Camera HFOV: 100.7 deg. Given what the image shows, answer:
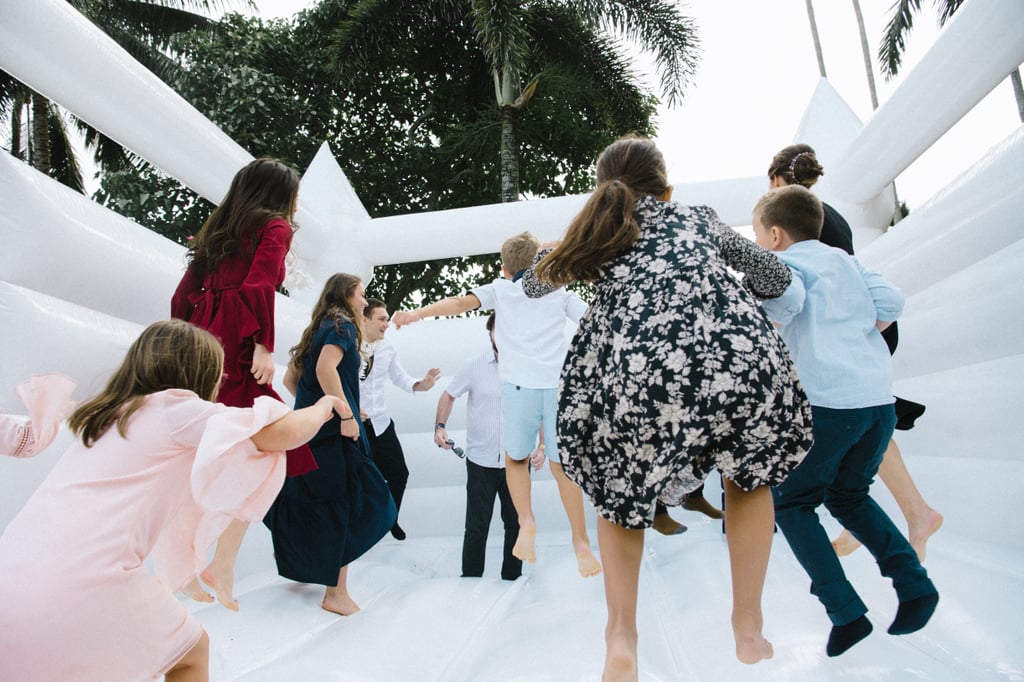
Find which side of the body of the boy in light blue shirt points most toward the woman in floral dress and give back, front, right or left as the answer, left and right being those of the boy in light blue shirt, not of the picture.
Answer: left

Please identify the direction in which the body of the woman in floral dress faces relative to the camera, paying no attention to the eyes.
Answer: away from the camera

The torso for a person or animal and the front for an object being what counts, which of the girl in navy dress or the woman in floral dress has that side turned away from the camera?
the woman in floral dress

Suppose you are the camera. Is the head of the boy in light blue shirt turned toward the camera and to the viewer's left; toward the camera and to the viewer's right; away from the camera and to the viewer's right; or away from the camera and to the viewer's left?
away from the camera and to the viewer's left

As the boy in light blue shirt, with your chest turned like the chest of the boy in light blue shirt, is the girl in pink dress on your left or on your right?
on your left

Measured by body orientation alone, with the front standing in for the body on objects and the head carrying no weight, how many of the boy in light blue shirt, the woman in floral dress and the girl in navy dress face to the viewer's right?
1

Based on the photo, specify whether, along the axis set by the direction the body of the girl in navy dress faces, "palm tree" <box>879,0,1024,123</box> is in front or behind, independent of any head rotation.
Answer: in front

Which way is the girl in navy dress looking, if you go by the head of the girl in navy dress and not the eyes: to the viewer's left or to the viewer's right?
to the viewer's right

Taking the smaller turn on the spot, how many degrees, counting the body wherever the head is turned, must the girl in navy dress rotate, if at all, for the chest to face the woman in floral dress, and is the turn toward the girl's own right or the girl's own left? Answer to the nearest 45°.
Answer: approximately 45° to the girl's own right

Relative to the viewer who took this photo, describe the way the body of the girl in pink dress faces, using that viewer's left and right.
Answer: facing away from the viewer and to the right of the viewer

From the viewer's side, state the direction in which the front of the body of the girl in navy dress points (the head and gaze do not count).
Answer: to the viewer's right

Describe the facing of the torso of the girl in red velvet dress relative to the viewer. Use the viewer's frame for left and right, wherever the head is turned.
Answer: facing away from the viewer and to the right of the viewer

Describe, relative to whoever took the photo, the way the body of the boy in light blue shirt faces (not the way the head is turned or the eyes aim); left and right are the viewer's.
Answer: facing away from the viewer and to the left of the viewer

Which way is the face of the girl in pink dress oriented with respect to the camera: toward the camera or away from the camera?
away from the camera
